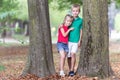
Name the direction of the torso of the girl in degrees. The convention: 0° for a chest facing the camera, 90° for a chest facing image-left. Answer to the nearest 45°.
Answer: approximately 315°

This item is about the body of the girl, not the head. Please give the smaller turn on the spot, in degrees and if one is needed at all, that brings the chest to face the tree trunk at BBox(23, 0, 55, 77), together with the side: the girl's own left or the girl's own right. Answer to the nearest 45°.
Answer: approximately 135° to the girl's own right
